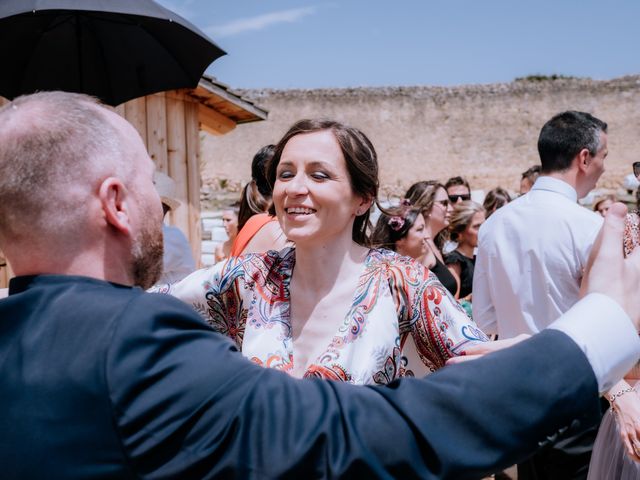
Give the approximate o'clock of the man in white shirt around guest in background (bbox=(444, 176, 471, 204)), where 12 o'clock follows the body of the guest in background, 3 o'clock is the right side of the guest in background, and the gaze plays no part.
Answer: The man in white shirt is roughly at 12 o'clock from the guest in background.

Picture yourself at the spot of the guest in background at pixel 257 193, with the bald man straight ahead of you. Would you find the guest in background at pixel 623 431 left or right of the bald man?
left

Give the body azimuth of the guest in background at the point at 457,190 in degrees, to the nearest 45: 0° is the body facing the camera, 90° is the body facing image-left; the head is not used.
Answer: approximately 0°

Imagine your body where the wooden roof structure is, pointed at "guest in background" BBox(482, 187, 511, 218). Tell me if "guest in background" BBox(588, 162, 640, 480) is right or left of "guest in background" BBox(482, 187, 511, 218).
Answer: right
